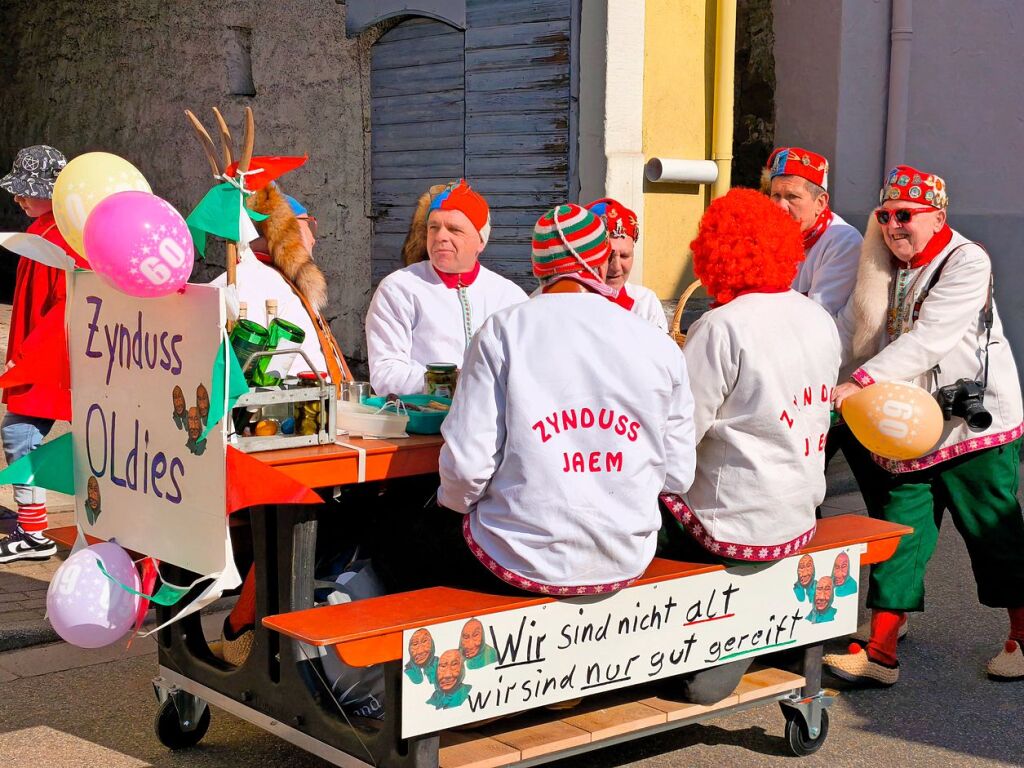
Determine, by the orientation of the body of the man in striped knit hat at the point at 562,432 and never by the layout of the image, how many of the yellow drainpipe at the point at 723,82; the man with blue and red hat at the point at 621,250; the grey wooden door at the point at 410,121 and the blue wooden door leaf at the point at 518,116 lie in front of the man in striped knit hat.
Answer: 4

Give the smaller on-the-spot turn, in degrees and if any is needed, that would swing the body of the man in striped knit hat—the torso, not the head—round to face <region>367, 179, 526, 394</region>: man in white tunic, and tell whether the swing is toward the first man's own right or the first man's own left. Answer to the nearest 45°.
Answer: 0° — they already face them

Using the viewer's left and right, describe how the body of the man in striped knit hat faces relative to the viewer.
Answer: facing away from the viewer

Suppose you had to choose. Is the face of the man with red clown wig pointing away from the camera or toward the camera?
away from the camera

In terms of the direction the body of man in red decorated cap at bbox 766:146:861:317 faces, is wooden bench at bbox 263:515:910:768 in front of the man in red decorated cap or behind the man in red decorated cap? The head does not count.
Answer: in front

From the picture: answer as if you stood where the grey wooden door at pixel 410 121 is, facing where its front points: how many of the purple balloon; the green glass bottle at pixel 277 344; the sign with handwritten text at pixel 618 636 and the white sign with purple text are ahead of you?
4

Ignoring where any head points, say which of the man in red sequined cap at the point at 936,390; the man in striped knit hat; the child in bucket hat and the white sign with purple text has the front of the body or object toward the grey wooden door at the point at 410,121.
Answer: the man in striped knit hat

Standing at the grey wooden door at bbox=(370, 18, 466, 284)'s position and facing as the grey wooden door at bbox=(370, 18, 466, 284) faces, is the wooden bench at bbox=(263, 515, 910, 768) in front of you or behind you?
in front

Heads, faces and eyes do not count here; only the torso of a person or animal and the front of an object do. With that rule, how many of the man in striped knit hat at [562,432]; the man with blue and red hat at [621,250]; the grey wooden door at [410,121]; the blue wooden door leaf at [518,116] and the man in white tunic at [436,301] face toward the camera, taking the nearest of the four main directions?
4

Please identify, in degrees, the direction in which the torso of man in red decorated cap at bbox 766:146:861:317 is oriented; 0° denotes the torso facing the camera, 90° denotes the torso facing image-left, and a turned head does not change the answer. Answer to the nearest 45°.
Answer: approximately 45°

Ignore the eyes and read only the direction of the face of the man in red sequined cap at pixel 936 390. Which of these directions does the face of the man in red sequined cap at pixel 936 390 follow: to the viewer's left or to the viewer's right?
to the viewer's left

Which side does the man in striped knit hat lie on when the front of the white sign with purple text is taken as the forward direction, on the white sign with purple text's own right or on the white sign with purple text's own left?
on the white sign with purple text's own left
